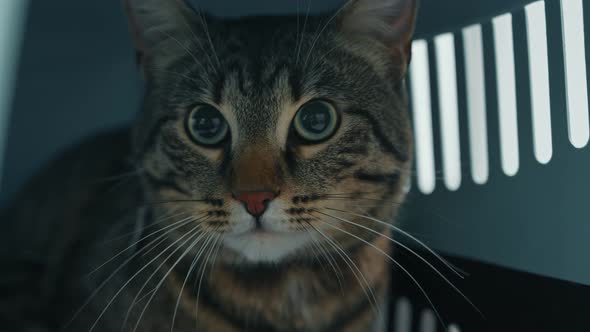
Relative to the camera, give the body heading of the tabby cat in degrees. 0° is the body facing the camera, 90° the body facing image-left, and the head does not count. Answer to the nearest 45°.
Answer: approximately 315°
